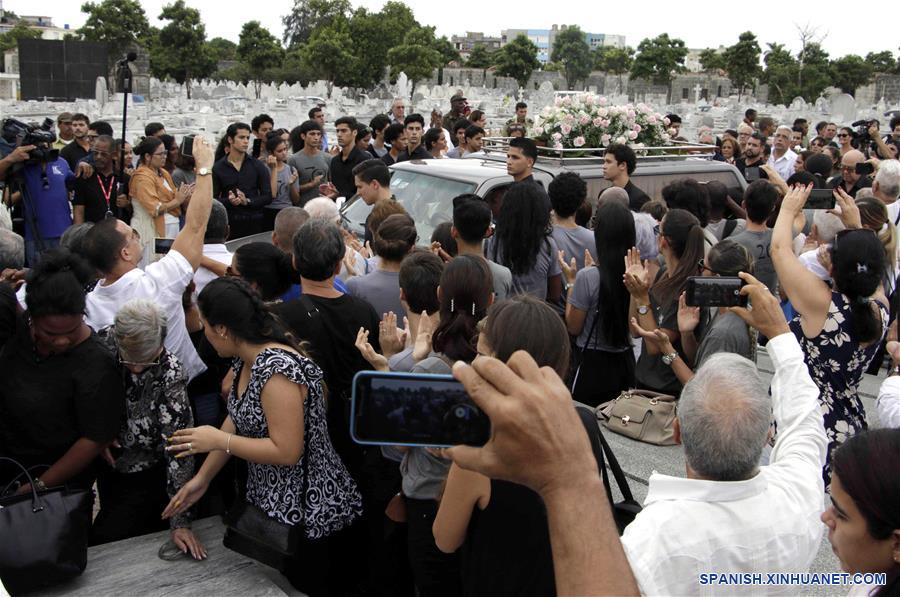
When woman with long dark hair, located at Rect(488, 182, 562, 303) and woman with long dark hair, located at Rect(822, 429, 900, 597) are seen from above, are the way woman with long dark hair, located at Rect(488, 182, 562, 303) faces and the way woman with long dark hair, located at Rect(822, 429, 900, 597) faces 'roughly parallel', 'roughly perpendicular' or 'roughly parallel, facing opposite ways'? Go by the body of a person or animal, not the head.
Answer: roughly perpendicular

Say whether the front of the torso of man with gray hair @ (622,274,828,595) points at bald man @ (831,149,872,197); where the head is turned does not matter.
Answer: yes

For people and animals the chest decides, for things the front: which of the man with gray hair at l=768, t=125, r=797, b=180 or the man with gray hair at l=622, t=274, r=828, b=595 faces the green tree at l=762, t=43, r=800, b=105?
the man with gray hair at l=622, t=274, r=828, b=595

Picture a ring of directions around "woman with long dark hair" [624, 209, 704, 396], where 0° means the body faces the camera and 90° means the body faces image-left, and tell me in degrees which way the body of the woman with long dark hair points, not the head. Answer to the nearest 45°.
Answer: approximately 135°

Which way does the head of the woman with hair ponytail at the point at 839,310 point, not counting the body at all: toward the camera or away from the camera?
away from the camera

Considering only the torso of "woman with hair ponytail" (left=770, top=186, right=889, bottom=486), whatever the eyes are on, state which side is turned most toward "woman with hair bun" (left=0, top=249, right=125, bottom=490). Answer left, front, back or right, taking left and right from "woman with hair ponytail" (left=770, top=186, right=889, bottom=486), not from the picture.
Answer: left

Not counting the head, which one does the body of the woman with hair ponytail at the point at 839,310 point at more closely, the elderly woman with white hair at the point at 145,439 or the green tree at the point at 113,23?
the green tree

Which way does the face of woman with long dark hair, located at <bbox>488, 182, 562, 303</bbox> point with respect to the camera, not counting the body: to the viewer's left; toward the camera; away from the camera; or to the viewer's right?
away from the camera

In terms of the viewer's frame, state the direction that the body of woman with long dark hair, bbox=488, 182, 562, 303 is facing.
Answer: away from the camera

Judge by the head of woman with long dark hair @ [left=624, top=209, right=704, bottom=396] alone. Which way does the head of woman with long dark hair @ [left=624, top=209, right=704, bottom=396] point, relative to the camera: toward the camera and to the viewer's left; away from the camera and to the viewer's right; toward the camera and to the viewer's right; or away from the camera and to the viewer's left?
away from the camera and to the viewer's left

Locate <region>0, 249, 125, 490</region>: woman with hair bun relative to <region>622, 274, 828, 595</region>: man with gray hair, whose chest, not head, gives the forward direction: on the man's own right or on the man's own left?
on the man's own left

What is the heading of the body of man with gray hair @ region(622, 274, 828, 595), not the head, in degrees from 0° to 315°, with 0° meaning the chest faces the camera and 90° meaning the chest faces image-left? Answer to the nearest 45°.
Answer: approximately 180°

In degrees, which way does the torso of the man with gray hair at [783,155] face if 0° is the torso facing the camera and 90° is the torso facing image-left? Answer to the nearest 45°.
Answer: approximately 45°
